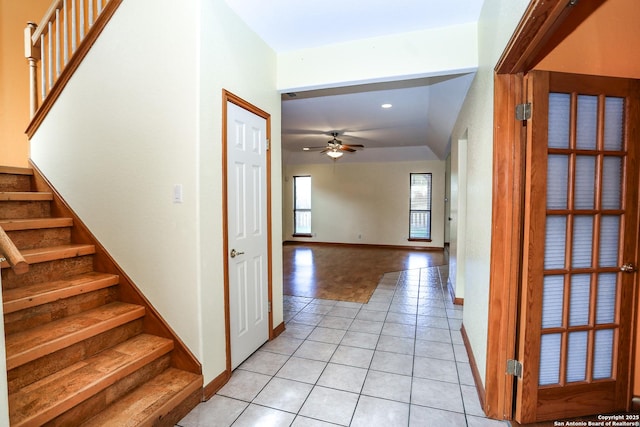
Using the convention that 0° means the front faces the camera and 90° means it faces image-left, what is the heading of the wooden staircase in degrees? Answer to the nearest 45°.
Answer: approximately 315°

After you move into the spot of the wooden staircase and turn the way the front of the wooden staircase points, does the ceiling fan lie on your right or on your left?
on your left

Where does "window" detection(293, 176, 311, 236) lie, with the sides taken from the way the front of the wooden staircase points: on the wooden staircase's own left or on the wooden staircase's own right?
on the wooden staircase's own left

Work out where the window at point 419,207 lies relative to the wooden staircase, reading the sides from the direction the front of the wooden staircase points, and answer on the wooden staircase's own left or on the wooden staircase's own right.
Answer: on the wooden staircase's own left

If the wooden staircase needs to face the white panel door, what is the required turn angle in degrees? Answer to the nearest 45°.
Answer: approximately 45° to its left

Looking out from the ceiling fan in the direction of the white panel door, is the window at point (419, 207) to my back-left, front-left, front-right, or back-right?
back-left

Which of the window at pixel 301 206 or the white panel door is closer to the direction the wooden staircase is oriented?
the white panel door

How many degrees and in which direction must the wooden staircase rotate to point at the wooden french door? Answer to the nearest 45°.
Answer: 0° — it already faces it
